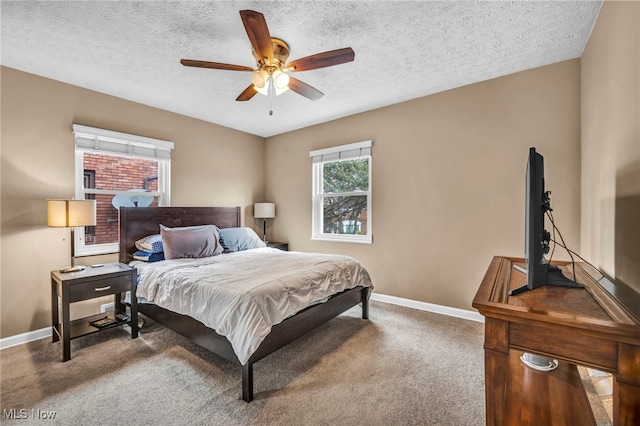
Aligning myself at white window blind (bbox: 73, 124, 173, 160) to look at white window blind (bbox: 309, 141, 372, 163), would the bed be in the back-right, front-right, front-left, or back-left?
front-right

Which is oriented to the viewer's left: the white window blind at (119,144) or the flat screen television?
the flat screen television

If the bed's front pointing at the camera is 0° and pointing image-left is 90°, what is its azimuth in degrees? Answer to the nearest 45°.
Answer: approximately 315°

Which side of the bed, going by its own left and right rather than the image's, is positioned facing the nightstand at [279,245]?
left

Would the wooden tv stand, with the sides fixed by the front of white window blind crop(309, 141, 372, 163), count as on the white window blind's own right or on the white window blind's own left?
on the white window blind's own left

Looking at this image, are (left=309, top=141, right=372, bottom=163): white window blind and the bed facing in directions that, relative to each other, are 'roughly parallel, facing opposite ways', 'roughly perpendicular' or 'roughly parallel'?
roughly perpendicular

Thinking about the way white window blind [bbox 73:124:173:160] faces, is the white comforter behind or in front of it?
in front

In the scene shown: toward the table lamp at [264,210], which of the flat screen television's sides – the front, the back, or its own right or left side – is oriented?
front

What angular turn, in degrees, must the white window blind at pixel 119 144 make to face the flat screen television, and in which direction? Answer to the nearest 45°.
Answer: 0° — it already faces it

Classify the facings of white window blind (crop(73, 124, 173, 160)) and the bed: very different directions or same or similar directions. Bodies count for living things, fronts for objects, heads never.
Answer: same or similar directions

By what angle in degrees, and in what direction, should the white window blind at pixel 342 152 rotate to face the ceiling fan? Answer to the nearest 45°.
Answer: approximately 45° to its left

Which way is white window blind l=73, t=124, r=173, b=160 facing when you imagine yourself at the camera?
facing the viewer and to the right of the viewer

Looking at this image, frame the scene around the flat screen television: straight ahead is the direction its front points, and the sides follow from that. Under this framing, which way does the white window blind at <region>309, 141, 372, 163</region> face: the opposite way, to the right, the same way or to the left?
to the left

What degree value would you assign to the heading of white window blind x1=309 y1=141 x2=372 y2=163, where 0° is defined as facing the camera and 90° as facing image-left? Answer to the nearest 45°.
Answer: approximately 45°

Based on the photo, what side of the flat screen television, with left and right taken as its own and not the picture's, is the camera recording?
left
